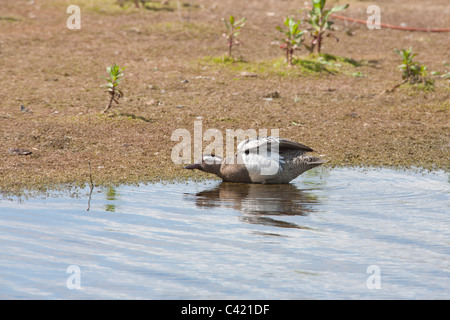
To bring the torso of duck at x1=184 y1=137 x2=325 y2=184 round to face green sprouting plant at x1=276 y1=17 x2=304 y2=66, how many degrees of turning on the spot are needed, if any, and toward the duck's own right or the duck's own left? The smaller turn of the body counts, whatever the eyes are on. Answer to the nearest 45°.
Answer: approximately 90° to the duck's own right

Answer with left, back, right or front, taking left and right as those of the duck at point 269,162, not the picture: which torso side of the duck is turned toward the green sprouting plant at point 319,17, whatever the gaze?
right

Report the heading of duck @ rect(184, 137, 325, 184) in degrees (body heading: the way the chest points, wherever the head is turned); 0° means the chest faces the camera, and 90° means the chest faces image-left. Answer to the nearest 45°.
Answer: approximately 90°

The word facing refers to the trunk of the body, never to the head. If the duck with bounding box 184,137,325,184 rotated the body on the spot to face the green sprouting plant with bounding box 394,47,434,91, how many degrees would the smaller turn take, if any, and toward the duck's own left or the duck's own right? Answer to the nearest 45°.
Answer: approximately 135° to the duck's own right

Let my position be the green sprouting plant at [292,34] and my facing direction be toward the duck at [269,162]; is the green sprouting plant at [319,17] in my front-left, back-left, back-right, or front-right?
back-left
